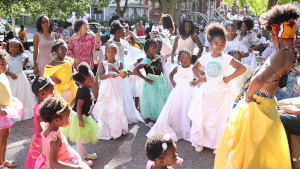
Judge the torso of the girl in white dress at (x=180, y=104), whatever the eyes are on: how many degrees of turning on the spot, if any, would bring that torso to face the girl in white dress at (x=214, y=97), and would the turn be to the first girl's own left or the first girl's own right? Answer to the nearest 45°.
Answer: approximately 45° to the first girl's own left

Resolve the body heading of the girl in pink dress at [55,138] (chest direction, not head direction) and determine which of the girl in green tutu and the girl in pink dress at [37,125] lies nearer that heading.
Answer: the girl in green tutu

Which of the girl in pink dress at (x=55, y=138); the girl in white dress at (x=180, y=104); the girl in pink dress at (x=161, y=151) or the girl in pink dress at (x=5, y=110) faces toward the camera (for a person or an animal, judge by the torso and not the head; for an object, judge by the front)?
the girl in white dress

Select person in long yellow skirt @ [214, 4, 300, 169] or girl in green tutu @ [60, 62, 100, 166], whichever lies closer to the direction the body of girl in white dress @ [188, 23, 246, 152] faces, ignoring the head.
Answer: the person in long yellow skirt

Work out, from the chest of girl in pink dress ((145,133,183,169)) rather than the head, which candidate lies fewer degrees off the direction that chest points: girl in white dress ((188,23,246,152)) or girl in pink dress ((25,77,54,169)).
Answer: the girl in white dress

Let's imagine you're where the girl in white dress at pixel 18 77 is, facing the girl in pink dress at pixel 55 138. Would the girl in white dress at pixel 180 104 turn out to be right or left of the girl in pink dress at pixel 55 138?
left
